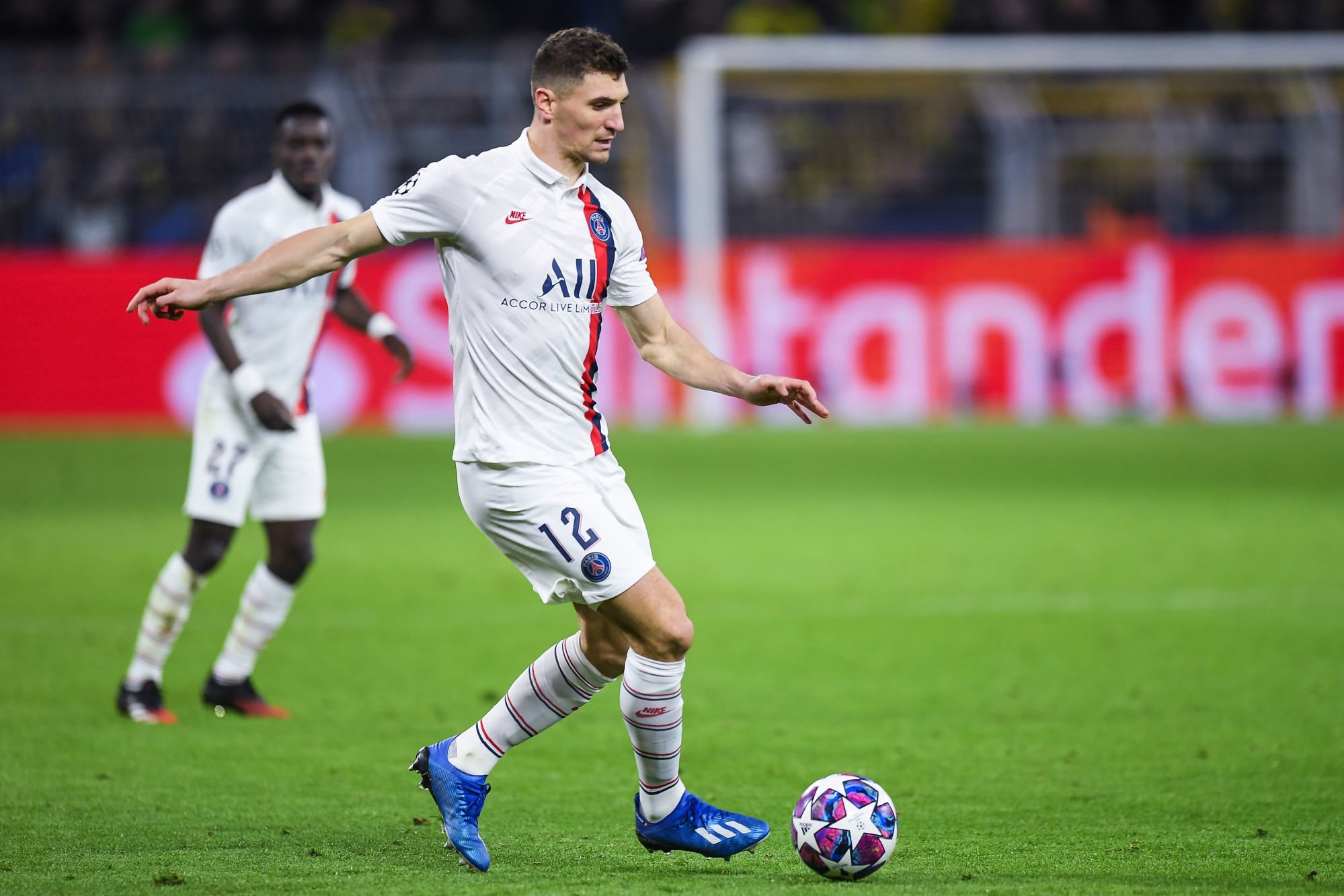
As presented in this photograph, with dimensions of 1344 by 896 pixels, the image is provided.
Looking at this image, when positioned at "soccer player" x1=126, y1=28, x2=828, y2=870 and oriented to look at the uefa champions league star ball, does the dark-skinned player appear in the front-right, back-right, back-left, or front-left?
back-left

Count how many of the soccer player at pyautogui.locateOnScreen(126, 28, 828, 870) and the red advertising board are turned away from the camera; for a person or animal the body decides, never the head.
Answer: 0

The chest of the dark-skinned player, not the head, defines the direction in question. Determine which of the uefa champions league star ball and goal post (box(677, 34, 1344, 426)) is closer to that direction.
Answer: the uefa champions league star ball

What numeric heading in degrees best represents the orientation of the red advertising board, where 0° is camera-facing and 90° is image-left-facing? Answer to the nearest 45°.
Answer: approximately 0°

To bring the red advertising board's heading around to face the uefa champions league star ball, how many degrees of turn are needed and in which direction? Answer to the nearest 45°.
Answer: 0° — it already faces it

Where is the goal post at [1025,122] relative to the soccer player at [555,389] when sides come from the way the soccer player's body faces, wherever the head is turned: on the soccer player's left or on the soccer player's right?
on the soccer player's left

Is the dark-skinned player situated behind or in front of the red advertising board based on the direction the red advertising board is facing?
in front

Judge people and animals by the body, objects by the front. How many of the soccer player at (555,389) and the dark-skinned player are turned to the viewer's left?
0

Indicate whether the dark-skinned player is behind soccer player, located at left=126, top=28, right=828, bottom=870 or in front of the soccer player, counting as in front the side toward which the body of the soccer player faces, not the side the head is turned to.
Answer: behind

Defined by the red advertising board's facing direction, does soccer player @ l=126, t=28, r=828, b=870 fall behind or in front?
in front
